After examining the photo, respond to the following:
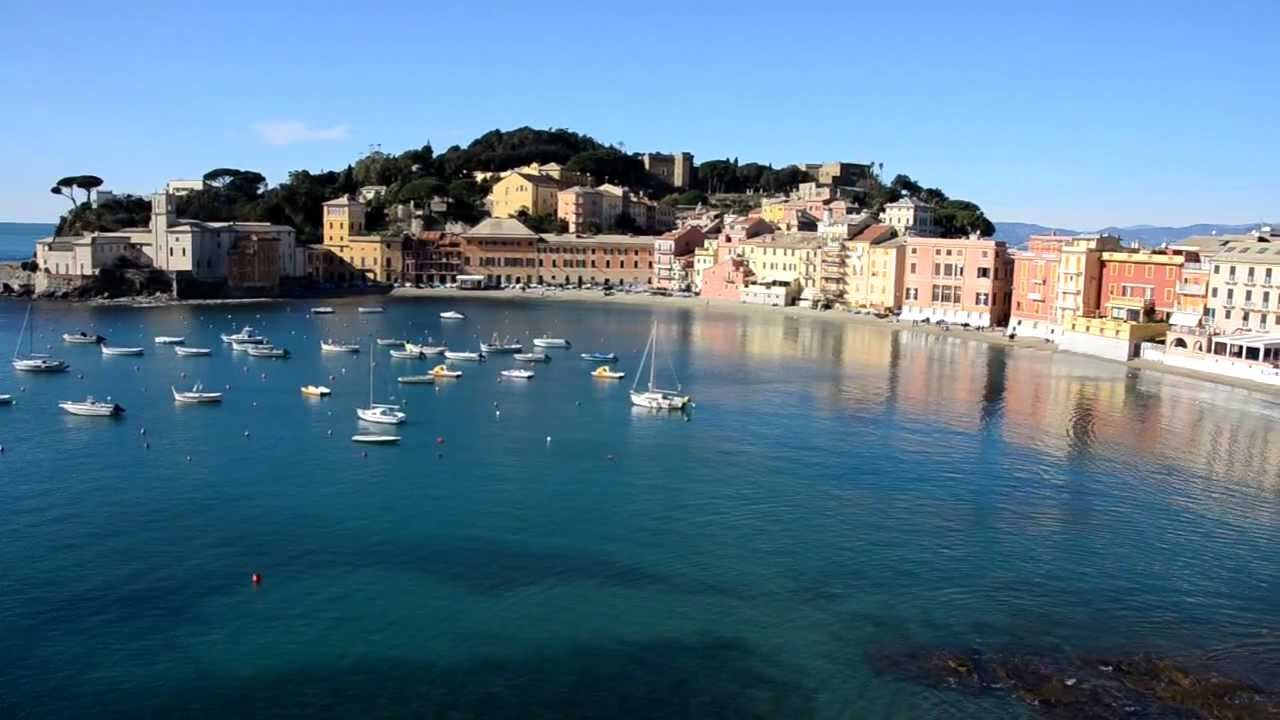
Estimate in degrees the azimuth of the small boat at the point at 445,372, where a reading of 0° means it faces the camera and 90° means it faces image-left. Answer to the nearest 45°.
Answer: approximately 90°

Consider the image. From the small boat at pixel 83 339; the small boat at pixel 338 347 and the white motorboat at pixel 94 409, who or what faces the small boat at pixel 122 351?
the small boat at pixel 338 347

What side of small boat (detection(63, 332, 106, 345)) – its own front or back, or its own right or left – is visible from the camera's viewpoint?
left

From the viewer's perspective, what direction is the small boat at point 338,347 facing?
to the viewer's left

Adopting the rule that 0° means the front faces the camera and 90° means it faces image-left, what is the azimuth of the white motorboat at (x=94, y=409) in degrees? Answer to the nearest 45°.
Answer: approximately 90°

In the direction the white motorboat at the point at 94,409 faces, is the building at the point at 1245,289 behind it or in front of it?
behind

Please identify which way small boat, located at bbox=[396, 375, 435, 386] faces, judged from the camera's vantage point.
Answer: facing to the left of the viewer

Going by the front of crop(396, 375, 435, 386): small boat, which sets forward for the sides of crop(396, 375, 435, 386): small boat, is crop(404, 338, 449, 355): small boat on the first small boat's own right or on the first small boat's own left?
on the first small boat's own right
